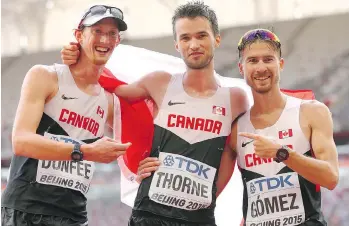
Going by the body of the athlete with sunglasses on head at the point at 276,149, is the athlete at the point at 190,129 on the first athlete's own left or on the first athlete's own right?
on the first athlete's own right

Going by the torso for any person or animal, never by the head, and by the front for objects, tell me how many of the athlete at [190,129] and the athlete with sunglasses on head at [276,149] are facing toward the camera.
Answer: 2

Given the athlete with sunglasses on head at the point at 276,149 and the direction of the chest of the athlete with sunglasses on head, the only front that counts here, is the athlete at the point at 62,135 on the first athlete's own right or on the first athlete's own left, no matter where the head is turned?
on the first athlete's own right

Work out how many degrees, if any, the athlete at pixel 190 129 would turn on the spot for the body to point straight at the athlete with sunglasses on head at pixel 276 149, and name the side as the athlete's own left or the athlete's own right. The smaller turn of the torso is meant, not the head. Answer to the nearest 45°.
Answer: approximately 90° to the athlete's own left

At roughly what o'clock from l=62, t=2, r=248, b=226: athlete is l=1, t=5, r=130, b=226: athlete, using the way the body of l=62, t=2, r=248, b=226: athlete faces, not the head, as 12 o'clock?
l=1, t=5, r=130, b=226: athlete is roughly at 3 o'clock from l=62, t=2, r=248, b=226: athlete.
